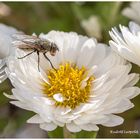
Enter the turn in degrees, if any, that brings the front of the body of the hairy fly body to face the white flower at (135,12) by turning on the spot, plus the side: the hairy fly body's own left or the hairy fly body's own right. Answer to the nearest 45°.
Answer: approximately 45° to the hairy fly body's own left

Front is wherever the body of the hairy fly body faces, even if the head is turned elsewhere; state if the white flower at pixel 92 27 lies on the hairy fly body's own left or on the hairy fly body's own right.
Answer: on the hairy fly body's own left

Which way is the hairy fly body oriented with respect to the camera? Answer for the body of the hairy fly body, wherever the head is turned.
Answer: to the viewer's right
